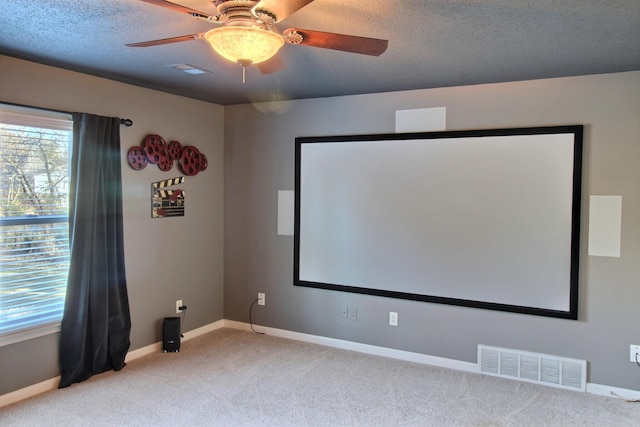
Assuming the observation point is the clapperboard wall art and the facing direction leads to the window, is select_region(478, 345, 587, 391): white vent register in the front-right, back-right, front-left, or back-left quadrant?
back-left

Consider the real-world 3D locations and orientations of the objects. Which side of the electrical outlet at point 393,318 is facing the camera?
front

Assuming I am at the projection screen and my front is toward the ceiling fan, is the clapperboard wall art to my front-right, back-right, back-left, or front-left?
front-right

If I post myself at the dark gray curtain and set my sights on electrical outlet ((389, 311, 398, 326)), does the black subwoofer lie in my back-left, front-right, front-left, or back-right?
front-left
